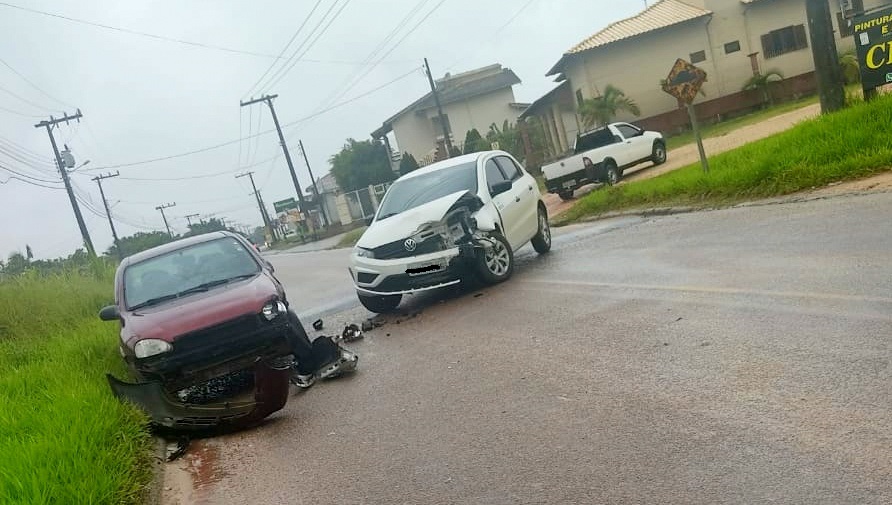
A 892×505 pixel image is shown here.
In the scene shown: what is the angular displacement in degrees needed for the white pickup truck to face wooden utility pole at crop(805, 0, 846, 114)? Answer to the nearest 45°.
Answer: approximately 90° to its right

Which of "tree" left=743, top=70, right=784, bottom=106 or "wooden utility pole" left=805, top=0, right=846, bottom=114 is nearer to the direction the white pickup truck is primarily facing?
the tree

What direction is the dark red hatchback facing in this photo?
toward the camera

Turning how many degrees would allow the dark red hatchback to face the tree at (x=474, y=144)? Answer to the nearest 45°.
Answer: approximately 135° to its left

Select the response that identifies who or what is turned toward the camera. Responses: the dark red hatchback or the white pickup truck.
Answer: the dark red hatchback

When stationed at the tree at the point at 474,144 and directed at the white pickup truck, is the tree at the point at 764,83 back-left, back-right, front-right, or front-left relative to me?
front-left

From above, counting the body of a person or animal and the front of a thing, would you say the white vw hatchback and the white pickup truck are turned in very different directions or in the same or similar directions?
very different directions

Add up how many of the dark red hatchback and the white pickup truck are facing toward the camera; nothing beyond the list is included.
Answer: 1

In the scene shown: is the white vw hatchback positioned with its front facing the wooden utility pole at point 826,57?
no

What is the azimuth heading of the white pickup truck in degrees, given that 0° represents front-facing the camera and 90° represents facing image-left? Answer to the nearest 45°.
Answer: approximately 225°

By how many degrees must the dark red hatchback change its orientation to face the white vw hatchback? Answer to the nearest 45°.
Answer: approximately 135° to its left

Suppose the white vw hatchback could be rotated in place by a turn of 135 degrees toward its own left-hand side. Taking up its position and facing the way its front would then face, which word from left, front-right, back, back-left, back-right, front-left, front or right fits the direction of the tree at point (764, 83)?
front-left

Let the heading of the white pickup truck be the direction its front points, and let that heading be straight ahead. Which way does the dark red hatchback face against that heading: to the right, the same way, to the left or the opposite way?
to the right

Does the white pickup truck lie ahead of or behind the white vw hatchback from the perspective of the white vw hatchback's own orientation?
behind
